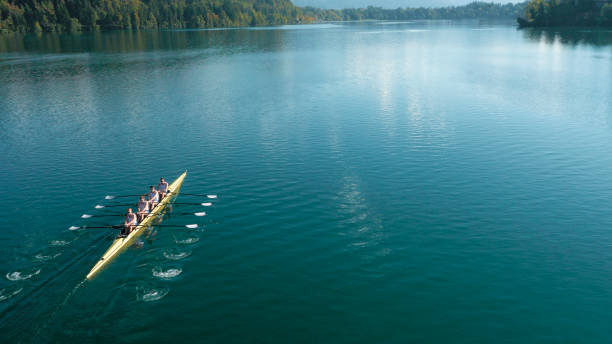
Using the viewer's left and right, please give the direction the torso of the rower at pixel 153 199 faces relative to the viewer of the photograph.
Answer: facing the viewer and to the left of the viewer

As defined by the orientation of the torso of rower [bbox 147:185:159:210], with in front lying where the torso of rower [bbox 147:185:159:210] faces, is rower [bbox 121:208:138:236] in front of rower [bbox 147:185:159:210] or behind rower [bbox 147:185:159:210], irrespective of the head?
in front

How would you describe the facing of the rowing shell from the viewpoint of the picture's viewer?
facing away from the viewer and to the right of the viewer

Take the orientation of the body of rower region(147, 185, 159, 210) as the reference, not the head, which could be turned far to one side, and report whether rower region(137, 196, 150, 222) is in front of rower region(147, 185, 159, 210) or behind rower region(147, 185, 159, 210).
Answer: in front

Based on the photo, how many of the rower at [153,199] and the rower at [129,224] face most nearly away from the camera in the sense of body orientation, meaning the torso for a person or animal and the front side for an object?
0

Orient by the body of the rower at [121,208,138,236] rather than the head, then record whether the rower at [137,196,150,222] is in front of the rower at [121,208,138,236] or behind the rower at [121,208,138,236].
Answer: behind

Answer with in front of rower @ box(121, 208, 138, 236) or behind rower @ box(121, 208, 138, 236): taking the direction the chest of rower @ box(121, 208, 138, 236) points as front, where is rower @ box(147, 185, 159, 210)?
behind

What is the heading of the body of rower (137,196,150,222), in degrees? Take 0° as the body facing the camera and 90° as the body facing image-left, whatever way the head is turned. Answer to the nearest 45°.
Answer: approximately 45°
